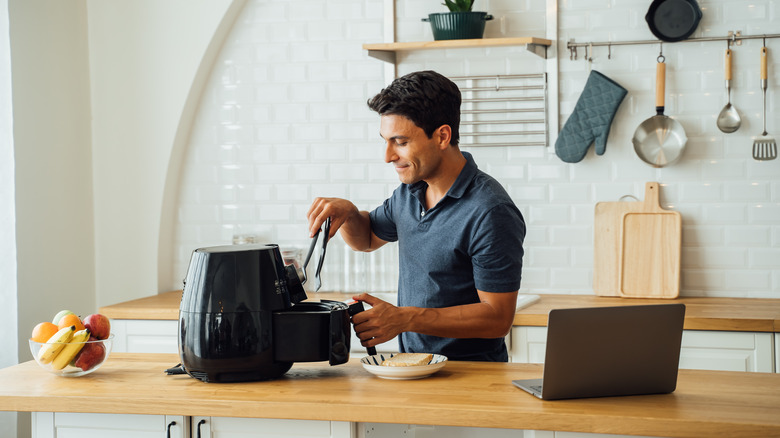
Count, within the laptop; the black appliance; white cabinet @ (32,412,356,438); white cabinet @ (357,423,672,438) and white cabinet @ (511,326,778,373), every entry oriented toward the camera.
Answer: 3

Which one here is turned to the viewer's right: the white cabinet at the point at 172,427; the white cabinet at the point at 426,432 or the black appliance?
the black appliance

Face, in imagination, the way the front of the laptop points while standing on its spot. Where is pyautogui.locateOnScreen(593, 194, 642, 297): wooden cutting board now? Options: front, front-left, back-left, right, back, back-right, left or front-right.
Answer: front-right

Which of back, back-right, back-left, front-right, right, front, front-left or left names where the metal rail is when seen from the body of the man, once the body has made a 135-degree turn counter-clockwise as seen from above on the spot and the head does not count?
front-left

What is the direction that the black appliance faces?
to the viewer's right

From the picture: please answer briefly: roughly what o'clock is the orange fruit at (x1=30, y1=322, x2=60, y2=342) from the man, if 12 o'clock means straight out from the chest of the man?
The orange fruit is roughly at 1 o'clock from the man.

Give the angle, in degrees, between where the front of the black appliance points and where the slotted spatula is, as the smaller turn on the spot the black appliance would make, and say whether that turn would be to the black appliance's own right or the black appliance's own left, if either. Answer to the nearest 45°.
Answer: approximately 45° to the black appliance's own left

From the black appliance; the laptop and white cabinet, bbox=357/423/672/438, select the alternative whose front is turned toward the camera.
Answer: the white cabinet

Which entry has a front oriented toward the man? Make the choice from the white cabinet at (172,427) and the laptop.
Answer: the laptop
